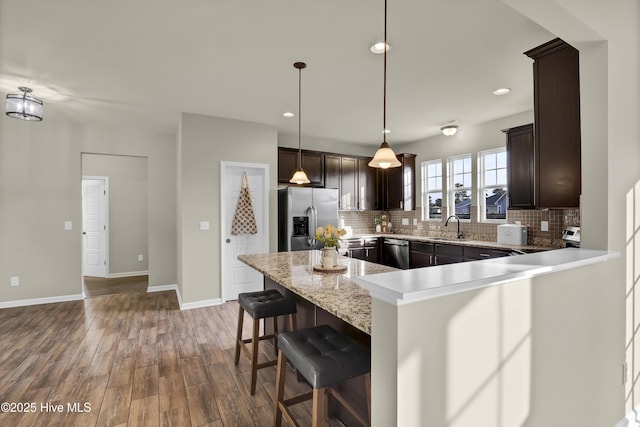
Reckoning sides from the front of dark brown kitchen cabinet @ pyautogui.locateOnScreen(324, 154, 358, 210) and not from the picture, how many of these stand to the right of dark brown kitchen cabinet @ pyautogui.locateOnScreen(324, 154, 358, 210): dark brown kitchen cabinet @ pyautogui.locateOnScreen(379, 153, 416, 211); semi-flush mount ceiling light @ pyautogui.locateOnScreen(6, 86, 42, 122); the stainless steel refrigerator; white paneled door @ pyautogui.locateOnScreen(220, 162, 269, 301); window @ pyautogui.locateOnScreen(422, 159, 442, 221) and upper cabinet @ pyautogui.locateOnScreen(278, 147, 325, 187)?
4

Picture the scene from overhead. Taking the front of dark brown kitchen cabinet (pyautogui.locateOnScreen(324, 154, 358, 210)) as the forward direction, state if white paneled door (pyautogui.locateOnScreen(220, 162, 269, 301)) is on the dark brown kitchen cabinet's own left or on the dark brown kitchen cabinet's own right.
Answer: on the dark brown kitchen cabinet's own right

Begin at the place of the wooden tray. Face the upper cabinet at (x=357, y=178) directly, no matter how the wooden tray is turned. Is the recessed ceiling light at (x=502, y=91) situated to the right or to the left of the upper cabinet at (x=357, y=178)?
right

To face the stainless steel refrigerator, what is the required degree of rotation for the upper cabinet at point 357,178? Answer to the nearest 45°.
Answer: approximately 90° to its right

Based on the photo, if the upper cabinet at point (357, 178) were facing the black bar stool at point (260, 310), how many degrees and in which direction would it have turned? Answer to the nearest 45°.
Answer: approximately 45° to its right

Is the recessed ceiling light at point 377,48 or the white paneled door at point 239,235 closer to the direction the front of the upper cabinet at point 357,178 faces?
the recessed ceiling light
